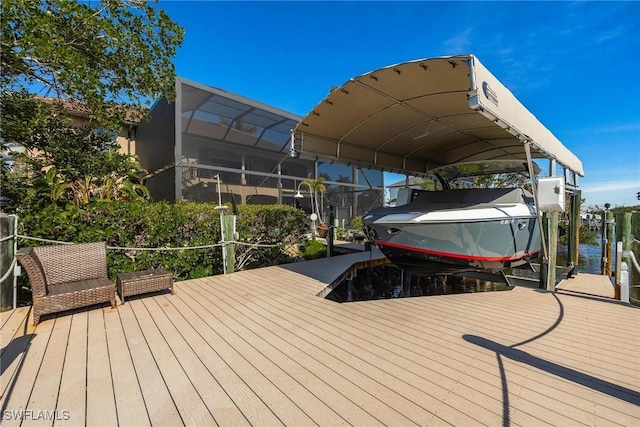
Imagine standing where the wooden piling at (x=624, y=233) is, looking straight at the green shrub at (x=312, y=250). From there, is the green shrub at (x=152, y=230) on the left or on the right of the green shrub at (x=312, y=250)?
left

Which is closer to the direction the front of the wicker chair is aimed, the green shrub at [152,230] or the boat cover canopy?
the boat cover canopy

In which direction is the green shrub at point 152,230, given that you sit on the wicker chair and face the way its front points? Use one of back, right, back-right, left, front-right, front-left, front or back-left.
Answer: left

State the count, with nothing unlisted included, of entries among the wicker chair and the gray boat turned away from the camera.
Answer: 0

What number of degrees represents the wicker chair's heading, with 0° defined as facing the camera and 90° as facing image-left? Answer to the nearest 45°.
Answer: approximately 315°

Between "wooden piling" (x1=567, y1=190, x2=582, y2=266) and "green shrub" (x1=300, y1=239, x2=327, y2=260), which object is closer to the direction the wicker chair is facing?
the wooden piling

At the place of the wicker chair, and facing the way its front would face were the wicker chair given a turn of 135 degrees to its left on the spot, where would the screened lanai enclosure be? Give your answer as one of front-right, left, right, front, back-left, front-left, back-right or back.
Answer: front-right

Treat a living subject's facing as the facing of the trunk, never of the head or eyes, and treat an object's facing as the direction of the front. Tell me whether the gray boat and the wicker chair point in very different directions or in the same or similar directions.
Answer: very different directions
